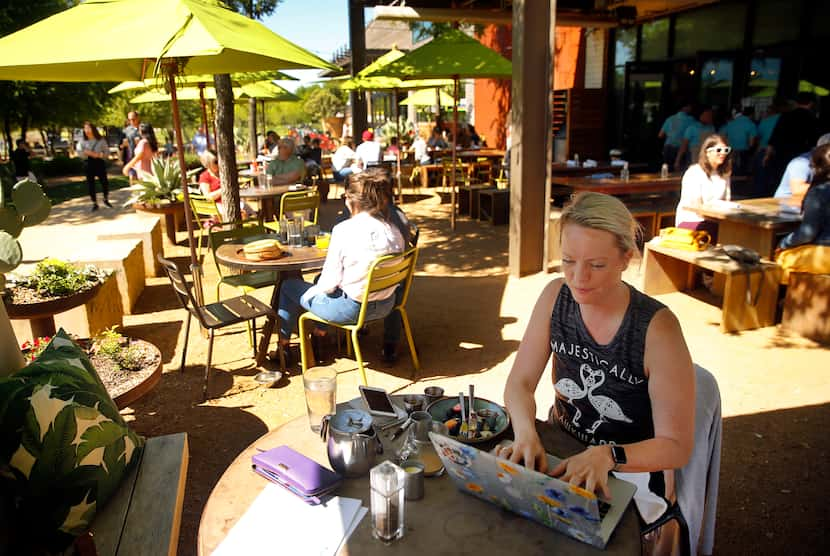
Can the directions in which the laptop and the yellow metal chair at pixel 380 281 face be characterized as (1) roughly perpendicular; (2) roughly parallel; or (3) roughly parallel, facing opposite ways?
roughly perpendicular

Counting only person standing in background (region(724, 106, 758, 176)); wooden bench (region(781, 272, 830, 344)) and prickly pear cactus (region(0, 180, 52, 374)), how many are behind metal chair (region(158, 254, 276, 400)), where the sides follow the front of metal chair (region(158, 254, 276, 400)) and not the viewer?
1

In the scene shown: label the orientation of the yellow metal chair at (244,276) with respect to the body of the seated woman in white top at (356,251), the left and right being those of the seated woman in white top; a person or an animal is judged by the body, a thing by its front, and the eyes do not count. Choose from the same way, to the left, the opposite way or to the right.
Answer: the opposite way

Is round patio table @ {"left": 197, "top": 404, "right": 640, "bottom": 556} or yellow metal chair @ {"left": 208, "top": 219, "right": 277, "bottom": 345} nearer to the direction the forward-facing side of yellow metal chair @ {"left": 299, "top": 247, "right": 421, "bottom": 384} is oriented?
the yellow metal chair

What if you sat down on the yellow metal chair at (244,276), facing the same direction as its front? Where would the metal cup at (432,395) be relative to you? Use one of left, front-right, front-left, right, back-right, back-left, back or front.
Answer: front-right

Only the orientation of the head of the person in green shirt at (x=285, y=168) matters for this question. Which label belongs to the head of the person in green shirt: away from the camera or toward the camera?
toward the camera

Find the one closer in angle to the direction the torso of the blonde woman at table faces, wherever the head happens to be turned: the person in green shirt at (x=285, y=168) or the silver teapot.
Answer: the silver teapot

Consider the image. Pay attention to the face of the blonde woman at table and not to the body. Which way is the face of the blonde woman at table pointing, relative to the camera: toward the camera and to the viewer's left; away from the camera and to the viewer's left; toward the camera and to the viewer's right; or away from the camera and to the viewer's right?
toward the camera and to the viewer's left

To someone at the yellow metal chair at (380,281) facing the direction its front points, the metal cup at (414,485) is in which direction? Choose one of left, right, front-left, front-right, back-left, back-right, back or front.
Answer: back-left

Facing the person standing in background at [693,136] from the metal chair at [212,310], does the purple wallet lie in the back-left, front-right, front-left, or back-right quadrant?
back-right

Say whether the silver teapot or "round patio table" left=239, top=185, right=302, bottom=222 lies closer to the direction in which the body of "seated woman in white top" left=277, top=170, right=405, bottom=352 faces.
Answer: the round patio table

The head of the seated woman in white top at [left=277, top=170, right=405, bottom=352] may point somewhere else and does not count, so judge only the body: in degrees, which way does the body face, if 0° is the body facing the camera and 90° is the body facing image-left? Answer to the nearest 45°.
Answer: approximately 135°

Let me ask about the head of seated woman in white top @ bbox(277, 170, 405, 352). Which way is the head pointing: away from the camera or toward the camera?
away from the camera

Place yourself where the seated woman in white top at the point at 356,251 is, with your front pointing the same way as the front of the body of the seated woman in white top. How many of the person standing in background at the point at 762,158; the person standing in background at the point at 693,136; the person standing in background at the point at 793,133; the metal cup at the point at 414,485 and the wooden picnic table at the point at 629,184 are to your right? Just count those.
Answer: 4

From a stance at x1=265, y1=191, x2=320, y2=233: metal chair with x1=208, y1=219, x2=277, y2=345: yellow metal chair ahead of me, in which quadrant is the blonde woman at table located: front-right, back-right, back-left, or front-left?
front-left
